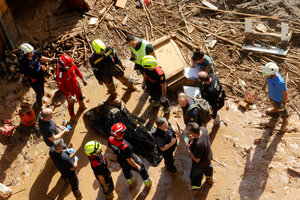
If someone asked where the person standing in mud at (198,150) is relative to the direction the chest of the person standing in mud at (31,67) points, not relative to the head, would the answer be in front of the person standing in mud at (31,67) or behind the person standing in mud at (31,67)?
in front

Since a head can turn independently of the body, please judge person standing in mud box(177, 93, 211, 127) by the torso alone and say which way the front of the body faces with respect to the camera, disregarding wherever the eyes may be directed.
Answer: to the viewer's left

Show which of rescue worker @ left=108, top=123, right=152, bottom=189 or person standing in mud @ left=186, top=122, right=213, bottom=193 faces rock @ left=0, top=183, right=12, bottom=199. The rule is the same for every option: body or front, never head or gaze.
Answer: the person standing in mud

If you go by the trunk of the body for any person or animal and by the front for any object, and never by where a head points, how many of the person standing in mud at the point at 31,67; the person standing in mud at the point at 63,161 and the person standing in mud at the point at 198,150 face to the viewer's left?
1

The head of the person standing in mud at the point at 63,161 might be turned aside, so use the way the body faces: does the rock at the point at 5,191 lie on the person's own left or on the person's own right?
on the person's own left

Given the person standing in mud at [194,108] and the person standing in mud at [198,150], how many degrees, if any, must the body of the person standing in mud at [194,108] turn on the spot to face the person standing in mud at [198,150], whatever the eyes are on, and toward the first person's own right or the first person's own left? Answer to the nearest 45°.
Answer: approximately 90° to the first person's own left

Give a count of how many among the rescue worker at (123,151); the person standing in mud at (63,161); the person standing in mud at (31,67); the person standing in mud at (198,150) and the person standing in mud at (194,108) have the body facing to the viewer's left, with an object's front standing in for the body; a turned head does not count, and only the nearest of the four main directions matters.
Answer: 2

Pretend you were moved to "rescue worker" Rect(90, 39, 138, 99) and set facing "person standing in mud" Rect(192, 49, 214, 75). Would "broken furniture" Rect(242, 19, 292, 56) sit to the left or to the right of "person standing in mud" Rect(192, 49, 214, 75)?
left

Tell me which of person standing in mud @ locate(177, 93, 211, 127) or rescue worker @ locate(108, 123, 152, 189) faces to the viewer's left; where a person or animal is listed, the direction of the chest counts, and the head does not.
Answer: the person standing in mud

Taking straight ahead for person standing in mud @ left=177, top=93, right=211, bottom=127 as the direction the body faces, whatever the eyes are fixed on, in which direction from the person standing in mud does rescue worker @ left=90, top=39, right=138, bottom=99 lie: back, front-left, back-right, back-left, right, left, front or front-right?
front-right

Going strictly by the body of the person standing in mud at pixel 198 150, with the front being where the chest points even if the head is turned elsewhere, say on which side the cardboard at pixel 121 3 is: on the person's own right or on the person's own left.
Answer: on the person's own right

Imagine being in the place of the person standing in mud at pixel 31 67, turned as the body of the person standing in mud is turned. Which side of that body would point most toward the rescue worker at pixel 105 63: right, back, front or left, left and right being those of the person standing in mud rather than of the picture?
front

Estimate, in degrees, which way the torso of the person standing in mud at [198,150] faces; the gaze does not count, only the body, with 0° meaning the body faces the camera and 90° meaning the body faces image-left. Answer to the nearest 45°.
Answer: approximately 90°

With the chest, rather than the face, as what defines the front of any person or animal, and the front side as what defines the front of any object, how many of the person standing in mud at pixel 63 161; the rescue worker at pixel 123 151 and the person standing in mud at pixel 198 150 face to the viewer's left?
1
